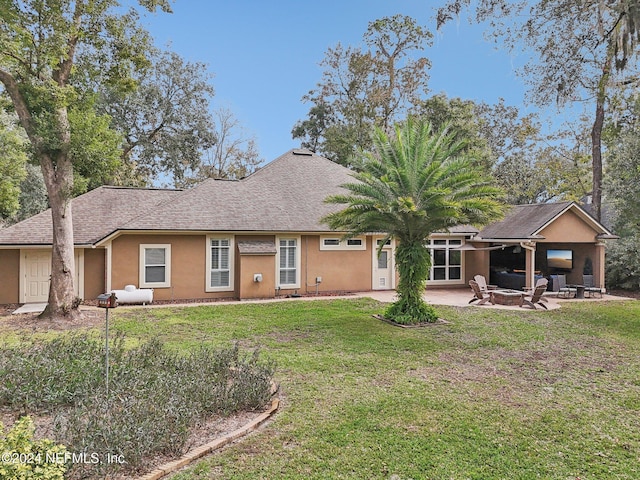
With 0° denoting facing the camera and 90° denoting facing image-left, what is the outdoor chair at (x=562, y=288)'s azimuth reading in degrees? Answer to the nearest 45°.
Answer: approximately 315°

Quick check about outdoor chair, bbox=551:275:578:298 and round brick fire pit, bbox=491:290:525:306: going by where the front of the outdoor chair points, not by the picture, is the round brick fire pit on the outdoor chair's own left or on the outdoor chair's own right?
on the outdoor chair's own right

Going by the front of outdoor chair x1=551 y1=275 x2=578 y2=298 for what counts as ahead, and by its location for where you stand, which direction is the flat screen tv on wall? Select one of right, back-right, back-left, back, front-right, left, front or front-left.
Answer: back-left

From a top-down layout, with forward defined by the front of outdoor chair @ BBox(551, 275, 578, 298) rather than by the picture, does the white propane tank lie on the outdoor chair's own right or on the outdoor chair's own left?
on the outdoor chair's own right

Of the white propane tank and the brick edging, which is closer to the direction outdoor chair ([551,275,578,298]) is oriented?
the brick edging
